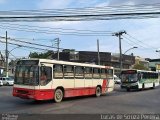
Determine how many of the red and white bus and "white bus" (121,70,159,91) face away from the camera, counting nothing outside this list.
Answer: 0

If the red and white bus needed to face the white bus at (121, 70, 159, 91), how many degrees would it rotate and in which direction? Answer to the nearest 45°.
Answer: approximately 180°
